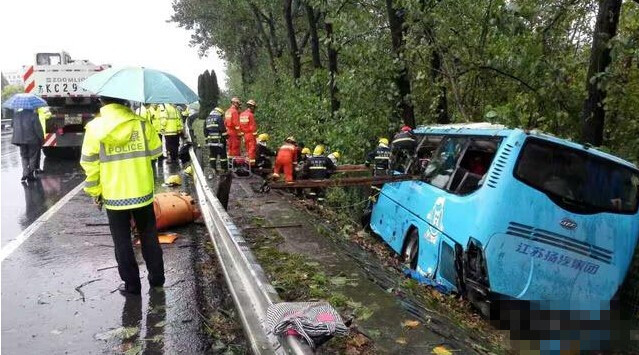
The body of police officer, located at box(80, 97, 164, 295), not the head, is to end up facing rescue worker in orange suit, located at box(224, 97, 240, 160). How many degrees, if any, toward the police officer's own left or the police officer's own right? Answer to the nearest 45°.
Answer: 0° — they already face them

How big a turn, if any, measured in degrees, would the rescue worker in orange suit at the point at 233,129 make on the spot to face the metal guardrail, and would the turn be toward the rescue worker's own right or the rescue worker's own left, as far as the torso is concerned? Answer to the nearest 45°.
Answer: approximately 90° to the rescue worker's own right

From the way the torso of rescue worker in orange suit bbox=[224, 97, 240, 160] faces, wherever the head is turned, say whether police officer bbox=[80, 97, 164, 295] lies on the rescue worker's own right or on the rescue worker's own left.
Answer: on the rescue worker's own right

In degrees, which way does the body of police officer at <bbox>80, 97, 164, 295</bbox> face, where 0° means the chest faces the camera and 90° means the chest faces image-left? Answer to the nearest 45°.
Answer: approximately 180°
